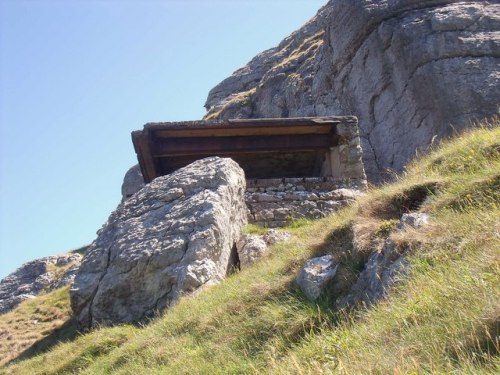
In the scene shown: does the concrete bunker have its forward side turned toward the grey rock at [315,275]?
yes

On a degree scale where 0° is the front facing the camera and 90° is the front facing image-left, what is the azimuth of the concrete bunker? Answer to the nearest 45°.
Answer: approximately 0°

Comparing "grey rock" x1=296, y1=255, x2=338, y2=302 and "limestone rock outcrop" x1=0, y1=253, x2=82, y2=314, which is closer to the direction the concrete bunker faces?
the grey rock

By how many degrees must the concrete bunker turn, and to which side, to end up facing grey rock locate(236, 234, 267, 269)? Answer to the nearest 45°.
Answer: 0° — it already faces it

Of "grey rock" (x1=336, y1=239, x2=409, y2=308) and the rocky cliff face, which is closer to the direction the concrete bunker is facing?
the grey rock

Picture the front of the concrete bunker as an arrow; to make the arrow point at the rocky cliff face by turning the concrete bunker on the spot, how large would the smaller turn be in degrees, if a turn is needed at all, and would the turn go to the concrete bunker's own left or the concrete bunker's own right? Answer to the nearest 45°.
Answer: approximately 135° to the concrete bunker's own left

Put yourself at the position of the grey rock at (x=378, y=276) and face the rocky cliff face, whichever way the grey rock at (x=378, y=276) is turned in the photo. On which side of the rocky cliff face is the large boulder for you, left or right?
left

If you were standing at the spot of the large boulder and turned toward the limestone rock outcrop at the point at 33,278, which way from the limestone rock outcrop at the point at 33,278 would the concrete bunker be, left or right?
right

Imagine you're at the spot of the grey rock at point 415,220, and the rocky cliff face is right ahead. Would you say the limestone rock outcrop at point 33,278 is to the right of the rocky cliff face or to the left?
left
